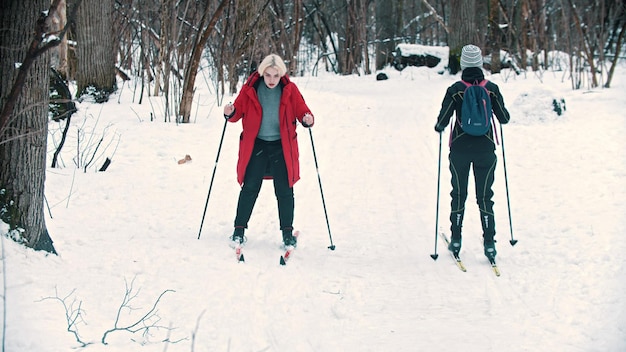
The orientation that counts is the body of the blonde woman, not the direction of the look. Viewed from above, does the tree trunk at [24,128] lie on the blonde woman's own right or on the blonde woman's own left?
on the blonde woman's own right

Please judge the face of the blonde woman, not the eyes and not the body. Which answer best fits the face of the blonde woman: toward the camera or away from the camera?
toward the camera

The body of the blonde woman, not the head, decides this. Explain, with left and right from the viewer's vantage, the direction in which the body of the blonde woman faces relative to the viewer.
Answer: facing the viewer
